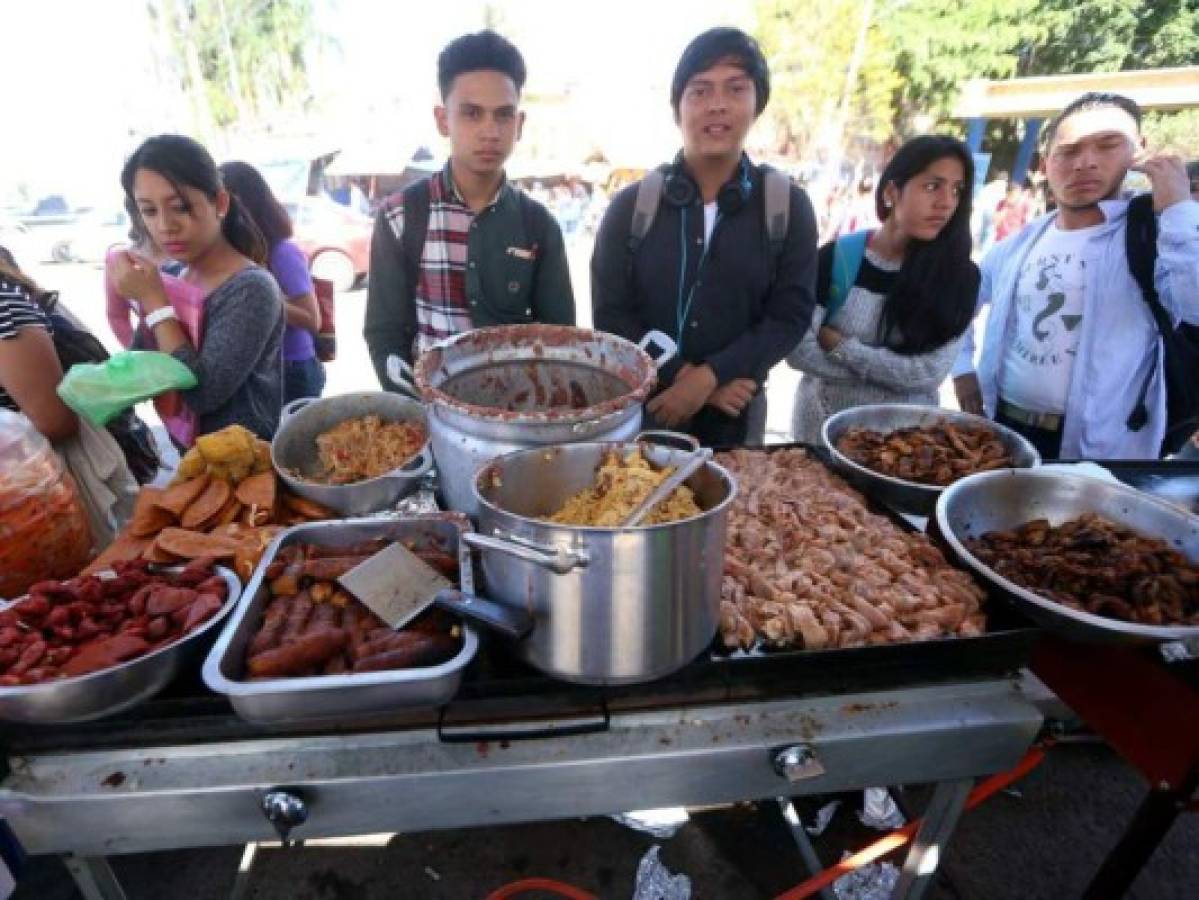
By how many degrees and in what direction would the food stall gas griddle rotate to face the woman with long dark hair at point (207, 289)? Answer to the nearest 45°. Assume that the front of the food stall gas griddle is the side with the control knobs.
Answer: approximately 135° to its right

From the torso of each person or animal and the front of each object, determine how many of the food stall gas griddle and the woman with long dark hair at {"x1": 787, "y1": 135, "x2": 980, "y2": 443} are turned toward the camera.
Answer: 2

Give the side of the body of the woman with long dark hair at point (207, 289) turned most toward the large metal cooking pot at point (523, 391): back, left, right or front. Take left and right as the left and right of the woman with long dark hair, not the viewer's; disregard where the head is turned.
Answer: left

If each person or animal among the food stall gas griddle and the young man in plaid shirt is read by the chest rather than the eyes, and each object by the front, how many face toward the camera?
2

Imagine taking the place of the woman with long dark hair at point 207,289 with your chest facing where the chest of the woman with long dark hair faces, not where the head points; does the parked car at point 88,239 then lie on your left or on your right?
on your right

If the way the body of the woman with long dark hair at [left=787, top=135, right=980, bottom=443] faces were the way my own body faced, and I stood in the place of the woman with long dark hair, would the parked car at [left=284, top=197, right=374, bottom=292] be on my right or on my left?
on my right

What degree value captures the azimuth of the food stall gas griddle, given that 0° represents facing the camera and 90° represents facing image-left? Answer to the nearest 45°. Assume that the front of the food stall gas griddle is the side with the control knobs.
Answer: approximately 0°

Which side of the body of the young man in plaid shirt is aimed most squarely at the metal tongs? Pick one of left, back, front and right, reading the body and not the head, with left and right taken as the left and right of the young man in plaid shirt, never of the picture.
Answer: front
